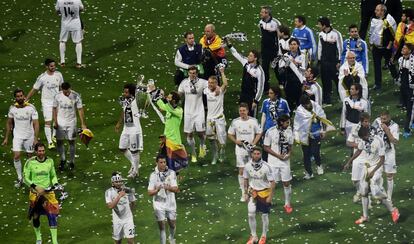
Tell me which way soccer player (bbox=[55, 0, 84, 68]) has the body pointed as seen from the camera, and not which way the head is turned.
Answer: away from the camera

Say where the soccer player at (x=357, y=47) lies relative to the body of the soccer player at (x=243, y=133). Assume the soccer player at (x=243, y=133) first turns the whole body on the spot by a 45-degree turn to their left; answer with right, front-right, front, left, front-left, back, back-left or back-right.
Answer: left

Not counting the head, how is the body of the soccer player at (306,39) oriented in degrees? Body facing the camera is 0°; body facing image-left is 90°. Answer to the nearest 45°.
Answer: approximately 45°

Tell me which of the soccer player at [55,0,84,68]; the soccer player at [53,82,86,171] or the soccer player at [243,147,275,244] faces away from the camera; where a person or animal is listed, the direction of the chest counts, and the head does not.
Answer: the soccer player at [55,0,84,68]

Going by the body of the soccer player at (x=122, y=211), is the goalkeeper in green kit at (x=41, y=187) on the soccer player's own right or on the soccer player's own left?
on the soccer player's own right

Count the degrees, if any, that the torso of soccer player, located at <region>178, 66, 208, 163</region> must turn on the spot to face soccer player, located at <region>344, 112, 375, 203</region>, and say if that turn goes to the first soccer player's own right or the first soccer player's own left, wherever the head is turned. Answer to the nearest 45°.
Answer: approximately 45° to the first soccer player's own left

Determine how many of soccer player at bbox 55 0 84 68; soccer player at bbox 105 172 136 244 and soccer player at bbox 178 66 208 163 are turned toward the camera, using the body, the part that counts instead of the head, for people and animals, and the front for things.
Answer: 2

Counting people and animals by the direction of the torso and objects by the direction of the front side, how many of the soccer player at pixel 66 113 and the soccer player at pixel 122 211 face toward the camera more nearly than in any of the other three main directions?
2

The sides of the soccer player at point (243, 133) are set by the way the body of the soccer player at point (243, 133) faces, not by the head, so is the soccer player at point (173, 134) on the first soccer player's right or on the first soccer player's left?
on the first soccer player's right

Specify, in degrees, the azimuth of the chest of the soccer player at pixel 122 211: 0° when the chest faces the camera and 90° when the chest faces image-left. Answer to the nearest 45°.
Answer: approximately 0°

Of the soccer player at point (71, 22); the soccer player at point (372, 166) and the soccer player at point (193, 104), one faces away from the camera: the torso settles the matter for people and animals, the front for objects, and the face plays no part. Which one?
the soccer player at point (71, 22)

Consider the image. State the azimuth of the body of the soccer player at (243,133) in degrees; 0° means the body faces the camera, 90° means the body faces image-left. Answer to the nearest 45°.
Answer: approximately 0°
